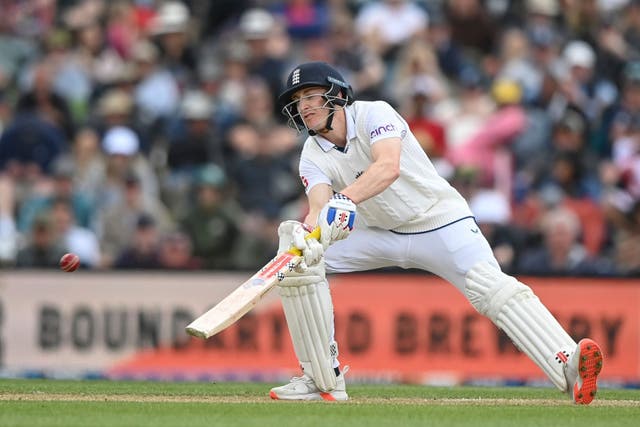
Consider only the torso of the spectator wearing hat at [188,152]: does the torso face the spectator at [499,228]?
no

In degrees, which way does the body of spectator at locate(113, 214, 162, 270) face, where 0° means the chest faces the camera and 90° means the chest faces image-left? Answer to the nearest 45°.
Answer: approximately 0°

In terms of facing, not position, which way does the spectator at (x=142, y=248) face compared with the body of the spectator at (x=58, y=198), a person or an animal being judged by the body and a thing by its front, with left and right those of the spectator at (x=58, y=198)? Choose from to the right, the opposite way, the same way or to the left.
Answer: the same way

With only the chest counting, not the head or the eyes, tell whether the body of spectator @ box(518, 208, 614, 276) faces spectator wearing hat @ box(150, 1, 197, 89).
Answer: no

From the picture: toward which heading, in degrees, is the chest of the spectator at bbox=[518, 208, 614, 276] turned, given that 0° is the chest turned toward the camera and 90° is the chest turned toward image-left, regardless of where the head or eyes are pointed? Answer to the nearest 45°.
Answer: approximately 0°

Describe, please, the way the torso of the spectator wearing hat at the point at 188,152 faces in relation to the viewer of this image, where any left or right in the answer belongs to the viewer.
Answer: facing the viewer

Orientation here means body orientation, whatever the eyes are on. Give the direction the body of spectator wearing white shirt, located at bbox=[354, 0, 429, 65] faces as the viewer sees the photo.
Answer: toward the camera

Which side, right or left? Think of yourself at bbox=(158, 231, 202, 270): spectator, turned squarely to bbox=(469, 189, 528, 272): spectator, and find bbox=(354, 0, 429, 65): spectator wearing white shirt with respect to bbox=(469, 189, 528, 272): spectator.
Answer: left

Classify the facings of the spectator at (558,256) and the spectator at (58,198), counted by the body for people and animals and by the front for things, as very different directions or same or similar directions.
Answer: same or similar directions

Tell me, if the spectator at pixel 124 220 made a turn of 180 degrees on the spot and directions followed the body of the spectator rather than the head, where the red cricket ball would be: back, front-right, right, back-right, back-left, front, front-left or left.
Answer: back

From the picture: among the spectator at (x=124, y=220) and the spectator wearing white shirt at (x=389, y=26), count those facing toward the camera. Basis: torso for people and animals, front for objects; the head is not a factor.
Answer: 2

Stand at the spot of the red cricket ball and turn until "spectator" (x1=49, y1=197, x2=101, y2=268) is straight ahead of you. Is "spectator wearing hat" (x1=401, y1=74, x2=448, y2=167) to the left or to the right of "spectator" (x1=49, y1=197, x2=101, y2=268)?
right

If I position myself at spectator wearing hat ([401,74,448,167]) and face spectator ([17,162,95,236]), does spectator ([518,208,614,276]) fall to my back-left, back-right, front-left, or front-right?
back-left

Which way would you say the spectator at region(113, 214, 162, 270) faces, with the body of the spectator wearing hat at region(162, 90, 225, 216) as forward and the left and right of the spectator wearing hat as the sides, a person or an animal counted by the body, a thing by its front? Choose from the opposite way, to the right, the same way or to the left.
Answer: the same way

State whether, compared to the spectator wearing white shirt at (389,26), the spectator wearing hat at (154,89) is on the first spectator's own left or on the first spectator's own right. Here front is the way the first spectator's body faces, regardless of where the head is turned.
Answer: on the first spectator's own right

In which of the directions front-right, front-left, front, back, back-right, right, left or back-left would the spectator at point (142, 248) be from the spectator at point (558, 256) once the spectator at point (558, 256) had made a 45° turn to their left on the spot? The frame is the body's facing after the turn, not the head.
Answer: back-right

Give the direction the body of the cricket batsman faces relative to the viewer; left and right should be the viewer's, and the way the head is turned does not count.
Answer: facing the viewer and to the left of the viewer

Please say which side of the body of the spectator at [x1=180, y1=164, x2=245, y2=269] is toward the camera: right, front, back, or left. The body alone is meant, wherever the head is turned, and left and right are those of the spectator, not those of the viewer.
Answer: front

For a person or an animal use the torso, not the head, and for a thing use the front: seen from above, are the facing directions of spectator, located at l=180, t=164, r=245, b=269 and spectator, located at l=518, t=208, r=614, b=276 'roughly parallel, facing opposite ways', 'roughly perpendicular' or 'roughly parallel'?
roughly parallel
